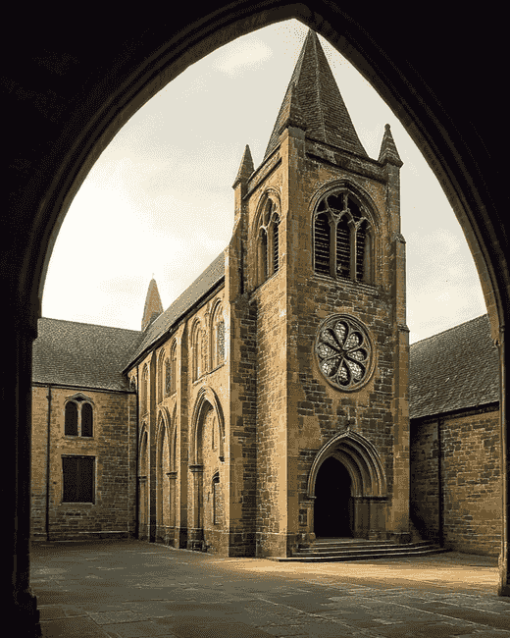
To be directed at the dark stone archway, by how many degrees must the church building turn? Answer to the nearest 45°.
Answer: approximately 45° to its right

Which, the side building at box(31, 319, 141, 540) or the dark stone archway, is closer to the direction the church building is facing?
the dark stone archway

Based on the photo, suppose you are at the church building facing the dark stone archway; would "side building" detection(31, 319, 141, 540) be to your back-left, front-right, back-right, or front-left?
back-right

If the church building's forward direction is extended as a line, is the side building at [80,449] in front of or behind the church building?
behind

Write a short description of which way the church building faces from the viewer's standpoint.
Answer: facing the viewer and to the right of the viewer
